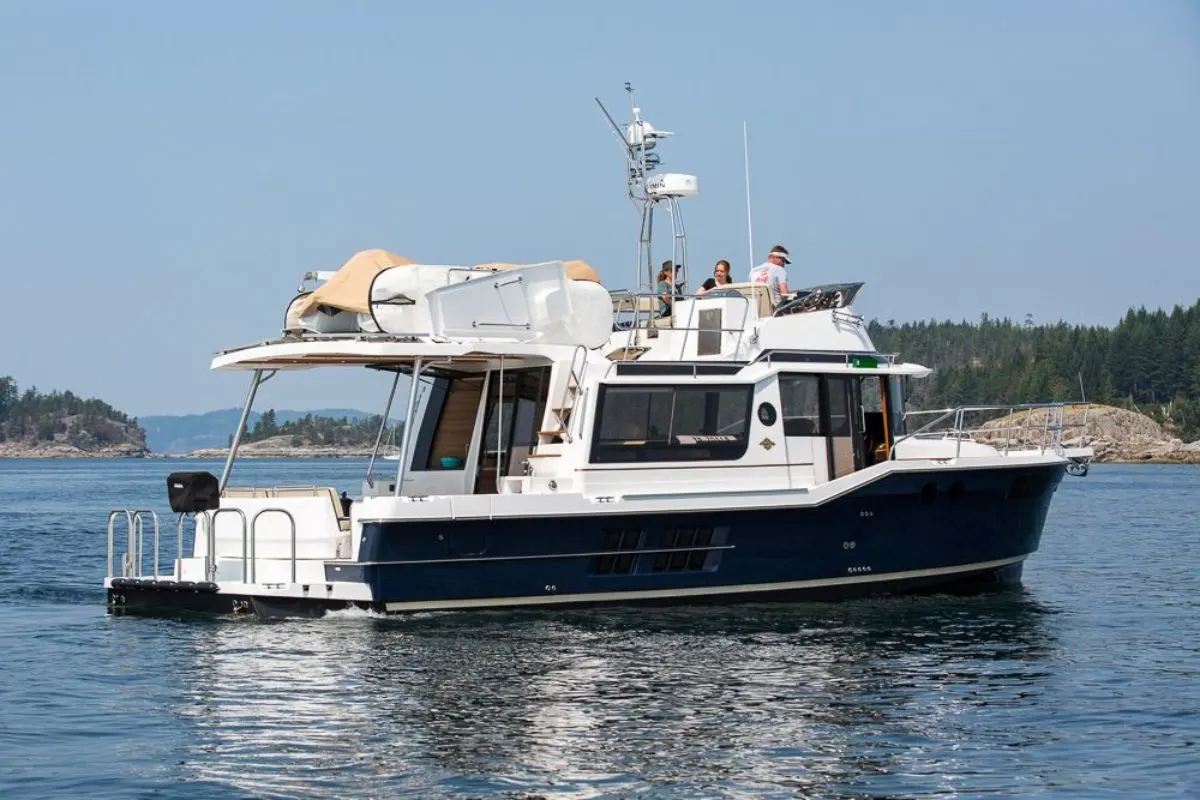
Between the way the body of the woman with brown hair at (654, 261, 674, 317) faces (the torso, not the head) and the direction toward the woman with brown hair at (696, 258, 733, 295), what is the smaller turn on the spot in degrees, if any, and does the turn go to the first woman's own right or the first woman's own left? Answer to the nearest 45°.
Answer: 0° — they already face them

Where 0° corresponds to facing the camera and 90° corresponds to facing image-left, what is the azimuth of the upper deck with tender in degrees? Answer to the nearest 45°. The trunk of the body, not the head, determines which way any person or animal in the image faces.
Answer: approximately 270°

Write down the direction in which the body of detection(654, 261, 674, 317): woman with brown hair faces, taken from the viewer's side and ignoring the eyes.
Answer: to the viewer's right
